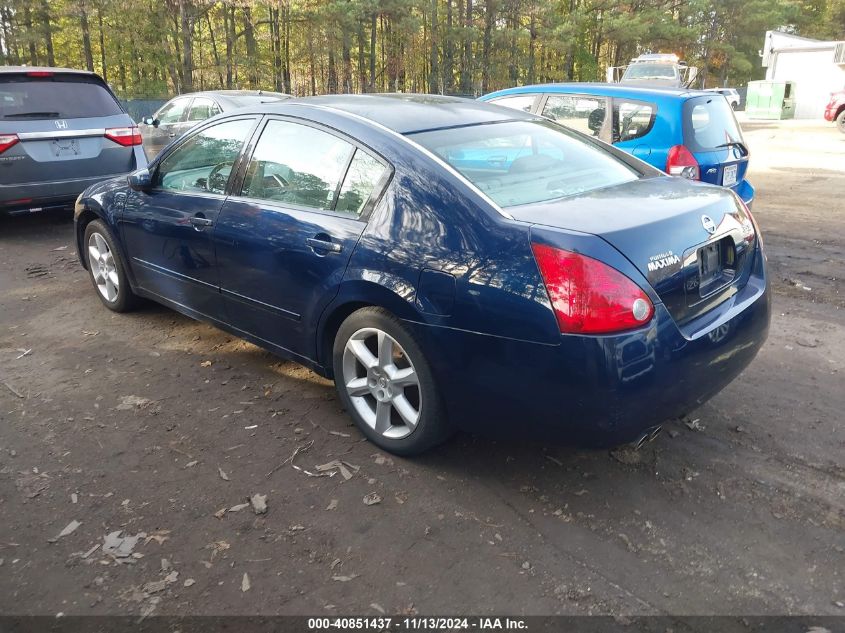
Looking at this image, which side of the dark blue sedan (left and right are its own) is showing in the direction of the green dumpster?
right

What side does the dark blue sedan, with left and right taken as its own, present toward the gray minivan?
front

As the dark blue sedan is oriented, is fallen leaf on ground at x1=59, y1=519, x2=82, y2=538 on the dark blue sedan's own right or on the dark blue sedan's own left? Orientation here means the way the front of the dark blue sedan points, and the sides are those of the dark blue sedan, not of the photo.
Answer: on the dark blue sedan's own left

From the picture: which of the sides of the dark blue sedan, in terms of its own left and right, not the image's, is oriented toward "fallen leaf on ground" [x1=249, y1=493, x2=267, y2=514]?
left

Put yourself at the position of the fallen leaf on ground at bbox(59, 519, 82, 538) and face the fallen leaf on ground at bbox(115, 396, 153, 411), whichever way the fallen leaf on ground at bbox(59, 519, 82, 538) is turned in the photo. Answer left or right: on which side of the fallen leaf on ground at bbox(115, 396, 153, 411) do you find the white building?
right

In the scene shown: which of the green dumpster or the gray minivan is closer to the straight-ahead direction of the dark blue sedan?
the gray minivan

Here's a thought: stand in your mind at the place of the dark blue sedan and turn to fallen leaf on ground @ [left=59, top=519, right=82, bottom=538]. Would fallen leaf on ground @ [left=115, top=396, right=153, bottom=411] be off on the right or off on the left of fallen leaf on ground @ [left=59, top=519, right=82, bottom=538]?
right

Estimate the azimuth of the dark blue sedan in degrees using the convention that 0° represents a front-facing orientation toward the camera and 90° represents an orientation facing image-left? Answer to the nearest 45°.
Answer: approximately 135°

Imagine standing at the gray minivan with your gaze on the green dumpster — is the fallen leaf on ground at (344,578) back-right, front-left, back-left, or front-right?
back-right

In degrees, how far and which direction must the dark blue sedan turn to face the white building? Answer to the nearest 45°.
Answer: approximately 90° to its right
